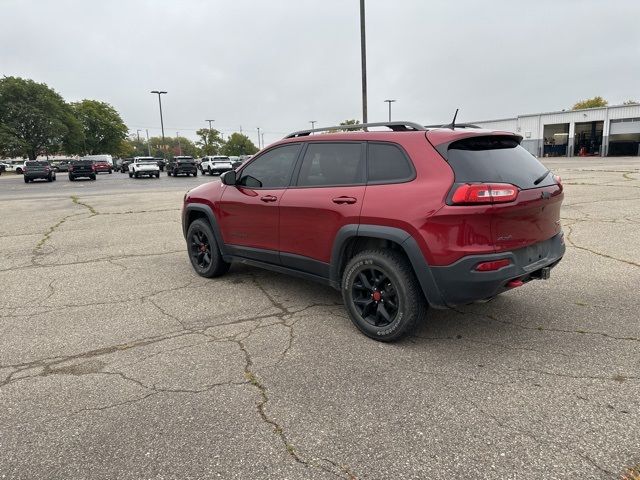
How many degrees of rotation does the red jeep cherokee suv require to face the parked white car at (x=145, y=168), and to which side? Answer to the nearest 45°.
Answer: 0° — it already faces it

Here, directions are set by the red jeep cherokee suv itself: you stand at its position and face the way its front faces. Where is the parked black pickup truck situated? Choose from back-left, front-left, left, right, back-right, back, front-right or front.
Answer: front

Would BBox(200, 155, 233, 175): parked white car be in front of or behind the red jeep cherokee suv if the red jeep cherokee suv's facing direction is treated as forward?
in front

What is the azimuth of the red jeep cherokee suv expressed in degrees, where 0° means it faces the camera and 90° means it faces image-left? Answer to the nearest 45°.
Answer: approximately 135°
